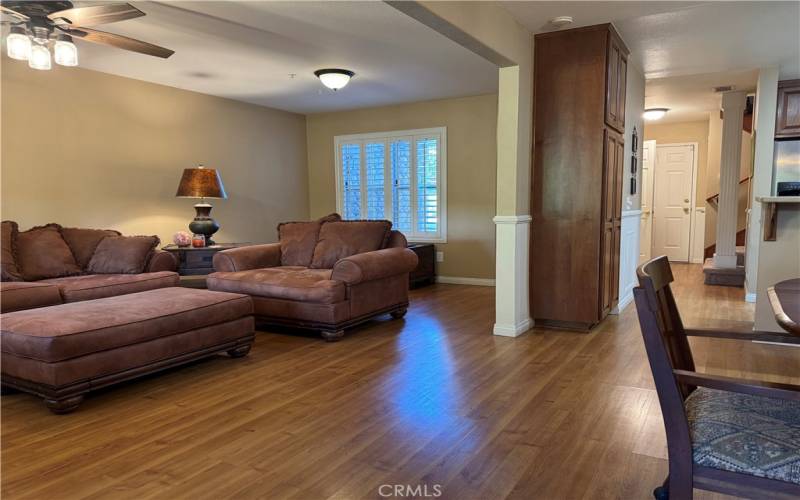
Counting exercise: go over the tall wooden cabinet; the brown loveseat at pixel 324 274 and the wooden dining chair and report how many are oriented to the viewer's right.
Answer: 2

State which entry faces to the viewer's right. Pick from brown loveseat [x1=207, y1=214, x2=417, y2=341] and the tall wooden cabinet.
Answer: the tall wooden cabinet

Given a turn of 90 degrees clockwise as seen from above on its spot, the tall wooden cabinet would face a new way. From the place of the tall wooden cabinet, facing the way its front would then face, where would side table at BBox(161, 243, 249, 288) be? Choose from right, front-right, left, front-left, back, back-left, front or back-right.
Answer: right

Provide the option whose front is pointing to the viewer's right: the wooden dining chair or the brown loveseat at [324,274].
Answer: the wooden dining chair

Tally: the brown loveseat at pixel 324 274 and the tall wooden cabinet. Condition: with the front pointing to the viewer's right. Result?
1

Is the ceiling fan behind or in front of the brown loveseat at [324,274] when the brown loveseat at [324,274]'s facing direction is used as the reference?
in front

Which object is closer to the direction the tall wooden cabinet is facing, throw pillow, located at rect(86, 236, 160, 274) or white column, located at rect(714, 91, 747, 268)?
the white column

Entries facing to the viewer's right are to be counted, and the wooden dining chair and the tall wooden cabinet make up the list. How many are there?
2

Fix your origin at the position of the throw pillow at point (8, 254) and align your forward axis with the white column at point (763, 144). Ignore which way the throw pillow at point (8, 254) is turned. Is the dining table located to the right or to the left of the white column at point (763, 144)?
right

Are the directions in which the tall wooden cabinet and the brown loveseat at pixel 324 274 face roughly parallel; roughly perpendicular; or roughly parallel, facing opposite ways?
roughly perpendicular

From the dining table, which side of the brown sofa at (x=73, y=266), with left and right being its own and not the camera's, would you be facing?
front

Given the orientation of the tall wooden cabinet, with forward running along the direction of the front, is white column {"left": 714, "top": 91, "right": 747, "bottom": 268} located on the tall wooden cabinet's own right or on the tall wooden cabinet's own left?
on the tall wooden cabinet's own left

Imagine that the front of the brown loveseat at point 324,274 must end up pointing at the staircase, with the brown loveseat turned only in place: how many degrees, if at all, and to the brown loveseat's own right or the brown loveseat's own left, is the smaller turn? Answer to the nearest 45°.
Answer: approximately 135° to the brown loveseat's own left

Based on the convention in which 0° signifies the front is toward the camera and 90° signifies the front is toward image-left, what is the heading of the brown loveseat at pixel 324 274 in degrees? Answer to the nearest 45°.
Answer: approximately 45°

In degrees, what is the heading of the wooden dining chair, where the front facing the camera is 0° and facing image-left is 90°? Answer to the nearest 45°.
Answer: approximately 270°

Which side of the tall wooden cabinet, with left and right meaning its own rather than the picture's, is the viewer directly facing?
right
